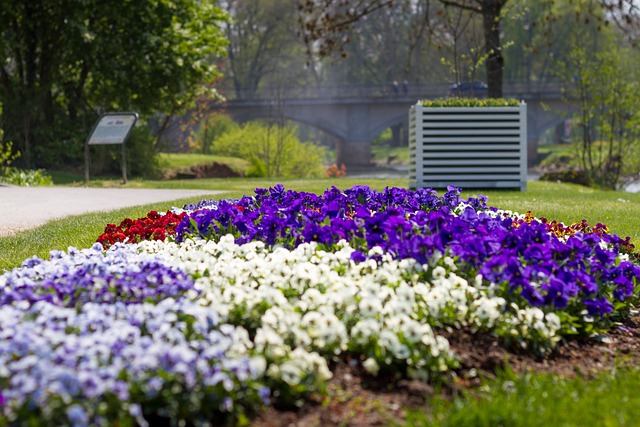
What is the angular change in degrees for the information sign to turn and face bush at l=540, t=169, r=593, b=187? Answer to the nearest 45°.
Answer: approximately 135° to its left

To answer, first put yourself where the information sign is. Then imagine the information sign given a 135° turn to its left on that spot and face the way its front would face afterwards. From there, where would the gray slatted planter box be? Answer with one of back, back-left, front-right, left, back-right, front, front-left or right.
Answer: front-right

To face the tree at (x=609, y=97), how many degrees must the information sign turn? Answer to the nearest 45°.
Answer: approximately 135° to its left
